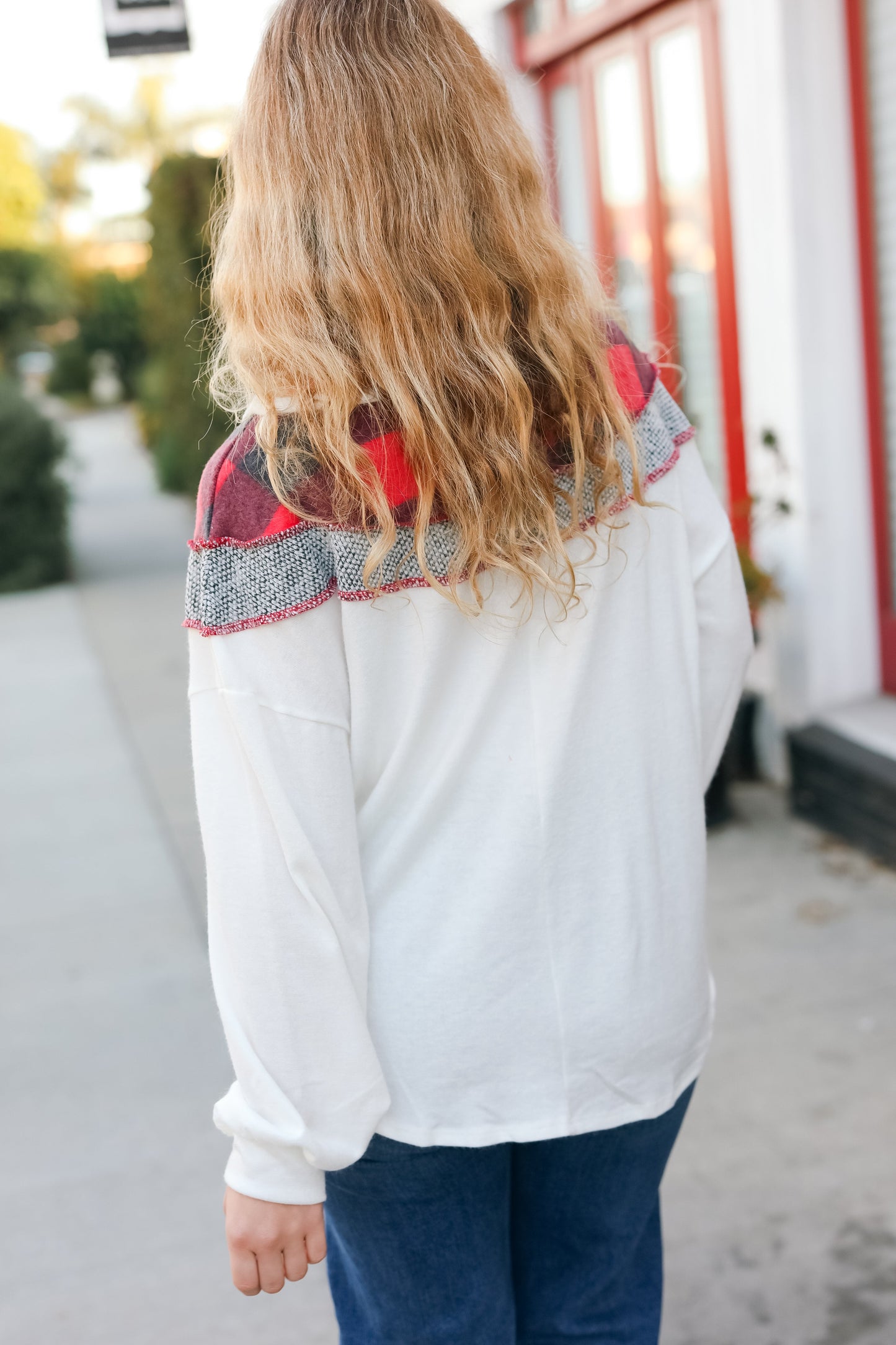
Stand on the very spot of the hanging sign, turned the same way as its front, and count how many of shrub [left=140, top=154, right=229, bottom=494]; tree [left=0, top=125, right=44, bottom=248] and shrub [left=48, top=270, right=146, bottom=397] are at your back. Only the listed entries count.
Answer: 3

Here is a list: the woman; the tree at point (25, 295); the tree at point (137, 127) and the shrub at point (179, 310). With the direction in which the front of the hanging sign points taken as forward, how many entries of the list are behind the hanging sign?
3

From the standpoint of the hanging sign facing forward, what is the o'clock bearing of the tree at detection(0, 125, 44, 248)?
The tree is roughly at 6 o'clock from the hanging sign.

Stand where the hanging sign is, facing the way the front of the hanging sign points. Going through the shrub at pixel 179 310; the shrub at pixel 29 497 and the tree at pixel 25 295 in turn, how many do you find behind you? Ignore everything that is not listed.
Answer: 3

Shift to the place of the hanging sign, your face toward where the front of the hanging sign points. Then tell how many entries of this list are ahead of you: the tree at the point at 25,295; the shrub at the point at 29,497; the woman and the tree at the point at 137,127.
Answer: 1

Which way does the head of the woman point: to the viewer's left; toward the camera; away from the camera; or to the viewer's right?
away from the camera

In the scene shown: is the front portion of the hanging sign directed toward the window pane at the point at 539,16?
no

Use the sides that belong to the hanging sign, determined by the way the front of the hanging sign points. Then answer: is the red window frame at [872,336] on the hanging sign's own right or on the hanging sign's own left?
on the hanging sign's own left

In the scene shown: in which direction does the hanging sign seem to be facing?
toward the camera

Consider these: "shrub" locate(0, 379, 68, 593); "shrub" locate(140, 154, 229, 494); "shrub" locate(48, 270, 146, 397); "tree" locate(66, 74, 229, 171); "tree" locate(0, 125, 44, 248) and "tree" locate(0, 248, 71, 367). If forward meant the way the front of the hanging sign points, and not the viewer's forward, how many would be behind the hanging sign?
6

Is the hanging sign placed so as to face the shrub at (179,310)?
no

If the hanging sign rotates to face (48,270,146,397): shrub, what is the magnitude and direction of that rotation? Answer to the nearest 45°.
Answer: approximately 180°

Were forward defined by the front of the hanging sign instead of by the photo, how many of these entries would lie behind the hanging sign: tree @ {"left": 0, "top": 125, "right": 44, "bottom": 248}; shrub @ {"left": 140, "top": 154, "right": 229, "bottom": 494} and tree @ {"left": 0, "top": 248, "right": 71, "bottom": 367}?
3

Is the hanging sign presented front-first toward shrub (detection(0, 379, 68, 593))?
no

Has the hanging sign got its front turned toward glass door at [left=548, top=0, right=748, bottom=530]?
no
